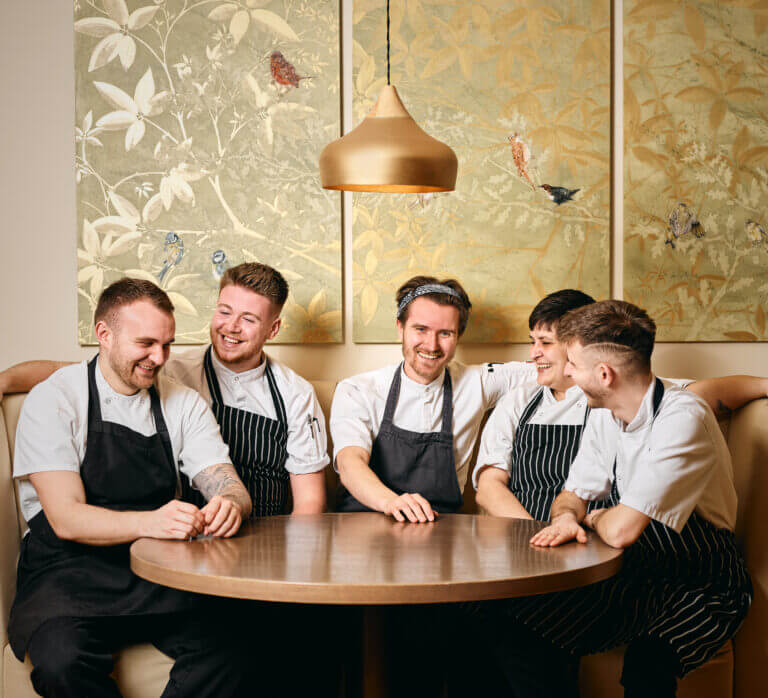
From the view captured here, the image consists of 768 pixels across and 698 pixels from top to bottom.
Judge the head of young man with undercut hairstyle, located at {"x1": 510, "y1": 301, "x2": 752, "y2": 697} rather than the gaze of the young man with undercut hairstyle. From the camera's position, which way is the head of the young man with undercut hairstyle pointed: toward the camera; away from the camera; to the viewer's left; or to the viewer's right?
to the viewer's left

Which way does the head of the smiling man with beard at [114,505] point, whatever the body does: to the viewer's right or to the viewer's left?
to the viewer's right

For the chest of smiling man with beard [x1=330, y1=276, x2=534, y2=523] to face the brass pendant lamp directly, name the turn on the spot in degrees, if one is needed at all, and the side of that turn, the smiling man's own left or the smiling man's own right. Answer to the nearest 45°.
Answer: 0° — they already face it

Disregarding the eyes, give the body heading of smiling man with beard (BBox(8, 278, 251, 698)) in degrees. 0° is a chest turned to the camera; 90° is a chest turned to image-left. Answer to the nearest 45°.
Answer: approximately 315°

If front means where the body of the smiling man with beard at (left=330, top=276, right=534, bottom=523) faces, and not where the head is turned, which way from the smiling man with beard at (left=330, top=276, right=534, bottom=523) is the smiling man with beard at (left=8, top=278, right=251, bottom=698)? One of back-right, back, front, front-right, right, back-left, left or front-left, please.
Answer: front-right

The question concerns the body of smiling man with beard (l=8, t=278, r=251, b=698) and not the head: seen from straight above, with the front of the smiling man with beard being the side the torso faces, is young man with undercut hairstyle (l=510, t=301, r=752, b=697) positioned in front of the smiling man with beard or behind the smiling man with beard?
in front

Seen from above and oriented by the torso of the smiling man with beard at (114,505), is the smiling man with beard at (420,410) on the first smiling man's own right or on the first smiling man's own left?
on the first smiling man's own left

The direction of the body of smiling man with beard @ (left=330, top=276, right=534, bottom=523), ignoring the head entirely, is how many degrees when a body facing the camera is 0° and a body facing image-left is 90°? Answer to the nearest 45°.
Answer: approximately 0°

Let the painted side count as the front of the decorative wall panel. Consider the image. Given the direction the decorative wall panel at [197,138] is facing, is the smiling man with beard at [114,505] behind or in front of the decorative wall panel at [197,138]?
in front

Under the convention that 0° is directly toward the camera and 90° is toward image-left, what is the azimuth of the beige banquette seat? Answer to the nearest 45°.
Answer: approximately 0°

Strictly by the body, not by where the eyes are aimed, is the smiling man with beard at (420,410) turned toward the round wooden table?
yes
